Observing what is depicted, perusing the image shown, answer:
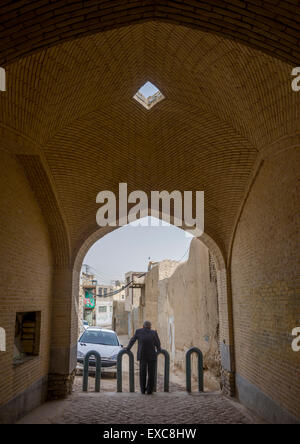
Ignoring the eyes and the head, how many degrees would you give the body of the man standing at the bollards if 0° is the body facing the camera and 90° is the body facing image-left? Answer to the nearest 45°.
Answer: approximately 180°

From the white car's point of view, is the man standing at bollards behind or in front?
in front

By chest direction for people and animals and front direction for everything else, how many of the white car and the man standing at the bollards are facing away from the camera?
1

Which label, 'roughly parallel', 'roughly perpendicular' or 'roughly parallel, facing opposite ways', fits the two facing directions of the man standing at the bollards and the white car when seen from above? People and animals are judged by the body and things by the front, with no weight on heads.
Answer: roughly parallel, facing opposite ways

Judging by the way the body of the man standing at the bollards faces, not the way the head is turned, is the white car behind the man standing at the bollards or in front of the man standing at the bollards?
in front

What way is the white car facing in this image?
toward the camera
